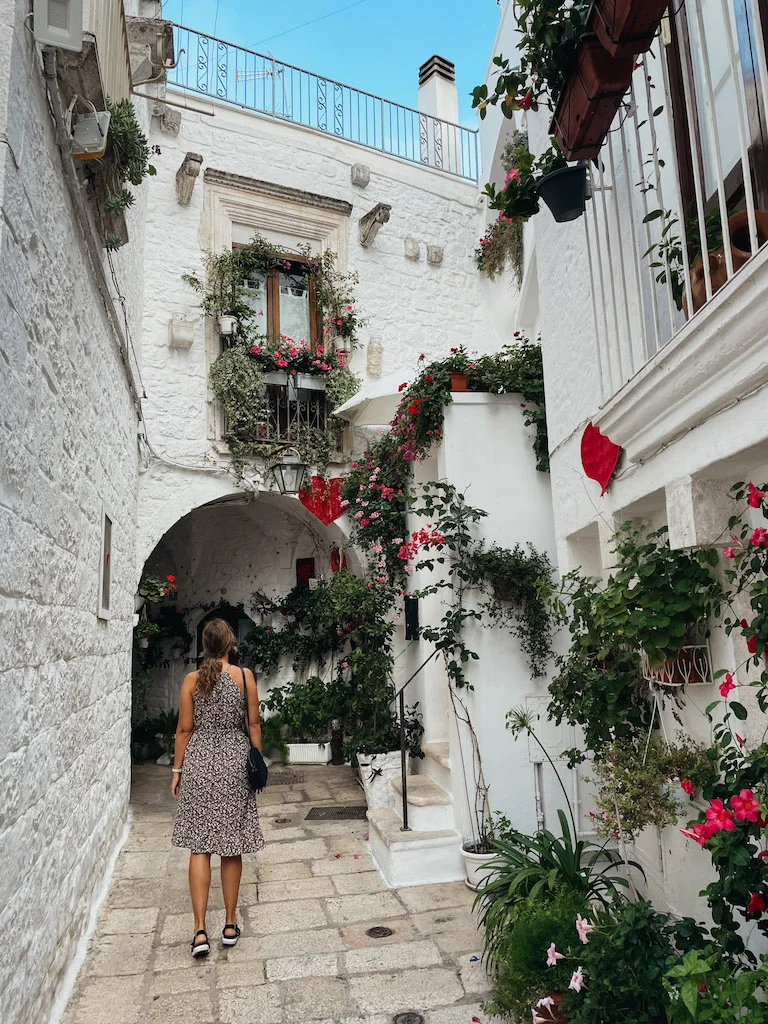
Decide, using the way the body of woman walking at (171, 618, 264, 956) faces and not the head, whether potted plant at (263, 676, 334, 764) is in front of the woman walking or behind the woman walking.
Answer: in front

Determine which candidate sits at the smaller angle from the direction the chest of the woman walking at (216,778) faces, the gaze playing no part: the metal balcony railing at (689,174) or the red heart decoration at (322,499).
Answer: the red heart decoration

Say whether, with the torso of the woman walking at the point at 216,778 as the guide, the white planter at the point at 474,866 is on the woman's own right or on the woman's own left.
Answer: on the woman's own right

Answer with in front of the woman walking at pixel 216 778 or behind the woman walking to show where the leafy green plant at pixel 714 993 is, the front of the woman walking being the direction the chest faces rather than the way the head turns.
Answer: behind

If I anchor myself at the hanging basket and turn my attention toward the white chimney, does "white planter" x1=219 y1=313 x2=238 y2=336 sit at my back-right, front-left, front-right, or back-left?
front-left

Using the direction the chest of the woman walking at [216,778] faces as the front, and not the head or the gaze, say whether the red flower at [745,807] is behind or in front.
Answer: behind

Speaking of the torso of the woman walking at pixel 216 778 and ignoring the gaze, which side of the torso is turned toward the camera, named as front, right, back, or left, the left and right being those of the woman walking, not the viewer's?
back

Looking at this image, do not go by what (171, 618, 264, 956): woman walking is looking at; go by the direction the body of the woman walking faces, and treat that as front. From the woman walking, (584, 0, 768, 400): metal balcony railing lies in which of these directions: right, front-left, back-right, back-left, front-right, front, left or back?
back-right
